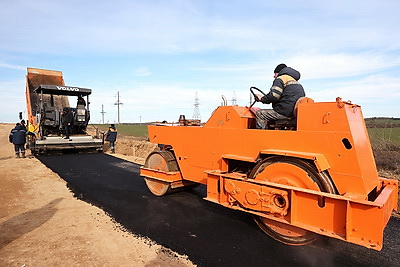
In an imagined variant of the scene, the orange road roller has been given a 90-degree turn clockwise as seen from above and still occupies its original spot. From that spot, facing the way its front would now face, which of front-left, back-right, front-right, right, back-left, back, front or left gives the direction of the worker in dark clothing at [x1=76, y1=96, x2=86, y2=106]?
left

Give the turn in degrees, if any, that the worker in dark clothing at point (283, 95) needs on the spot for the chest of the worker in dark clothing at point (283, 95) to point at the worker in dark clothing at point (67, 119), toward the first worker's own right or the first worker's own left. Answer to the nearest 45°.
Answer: approximately 45° to the first worker's own right

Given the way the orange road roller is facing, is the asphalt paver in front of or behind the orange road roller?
in front

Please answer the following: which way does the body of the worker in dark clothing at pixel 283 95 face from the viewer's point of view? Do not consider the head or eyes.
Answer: to the viewer's left

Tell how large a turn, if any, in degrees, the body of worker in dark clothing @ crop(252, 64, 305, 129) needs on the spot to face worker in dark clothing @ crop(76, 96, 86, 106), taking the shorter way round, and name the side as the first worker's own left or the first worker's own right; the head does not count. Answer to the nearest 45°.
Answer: approximately 45° to the first worker's own right

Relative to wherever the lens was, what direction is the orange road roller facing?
facing away from the viewer and to the left of the viewer

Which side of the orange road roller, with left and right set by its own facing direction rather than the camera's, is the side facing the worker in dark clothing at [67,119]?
front
